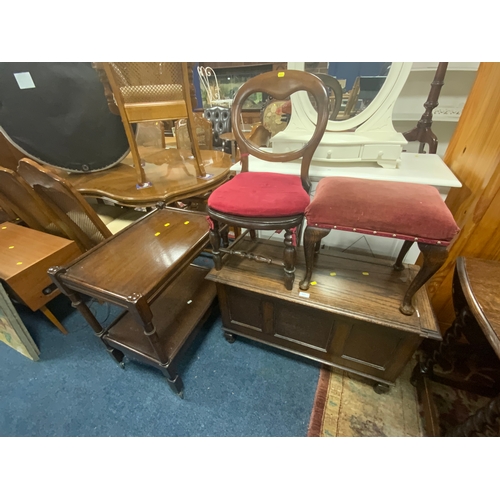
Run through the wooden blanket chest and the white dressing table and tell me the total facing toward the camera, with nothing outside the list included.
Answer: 2

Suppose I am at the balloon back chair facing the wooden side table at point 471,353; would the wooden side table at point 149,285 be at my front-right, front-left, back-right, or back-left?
back-right

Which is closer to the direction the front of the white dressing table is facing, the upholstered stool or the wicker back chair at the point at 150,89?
the upholstered stool

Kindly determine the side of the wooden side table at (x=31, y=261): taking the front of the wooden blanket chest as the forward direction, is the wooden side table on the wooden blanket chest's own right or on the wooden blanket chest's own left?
on the wooden blanket chest's own right

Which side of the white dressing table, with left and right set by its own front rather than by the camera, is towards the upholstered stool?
front

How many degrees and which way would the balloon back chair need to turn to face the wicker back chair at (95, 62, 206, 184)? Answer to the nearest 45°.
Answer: approximately 90° to its right

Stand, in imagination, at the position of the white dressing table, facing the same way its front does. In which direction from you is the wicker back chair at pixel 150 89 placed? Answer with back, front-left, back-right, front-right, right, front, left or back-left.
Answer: right

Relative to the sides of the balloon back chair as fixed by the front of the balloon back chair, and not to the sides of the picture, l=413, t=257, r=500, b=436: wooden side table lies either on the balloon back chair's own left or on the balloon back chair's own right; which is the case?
on the balloon back chair's own left

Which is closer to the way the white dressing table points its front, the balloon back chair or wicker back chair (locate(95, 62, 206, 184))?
the balloon back chair

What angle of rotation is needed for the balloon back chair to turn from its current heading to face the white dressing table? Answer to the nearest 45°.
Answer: approximately 180°

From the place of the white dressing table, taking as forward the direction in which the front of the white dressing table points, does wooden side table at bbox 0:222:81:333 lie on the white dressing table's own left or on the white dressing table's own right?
on the white dressing table's own right
